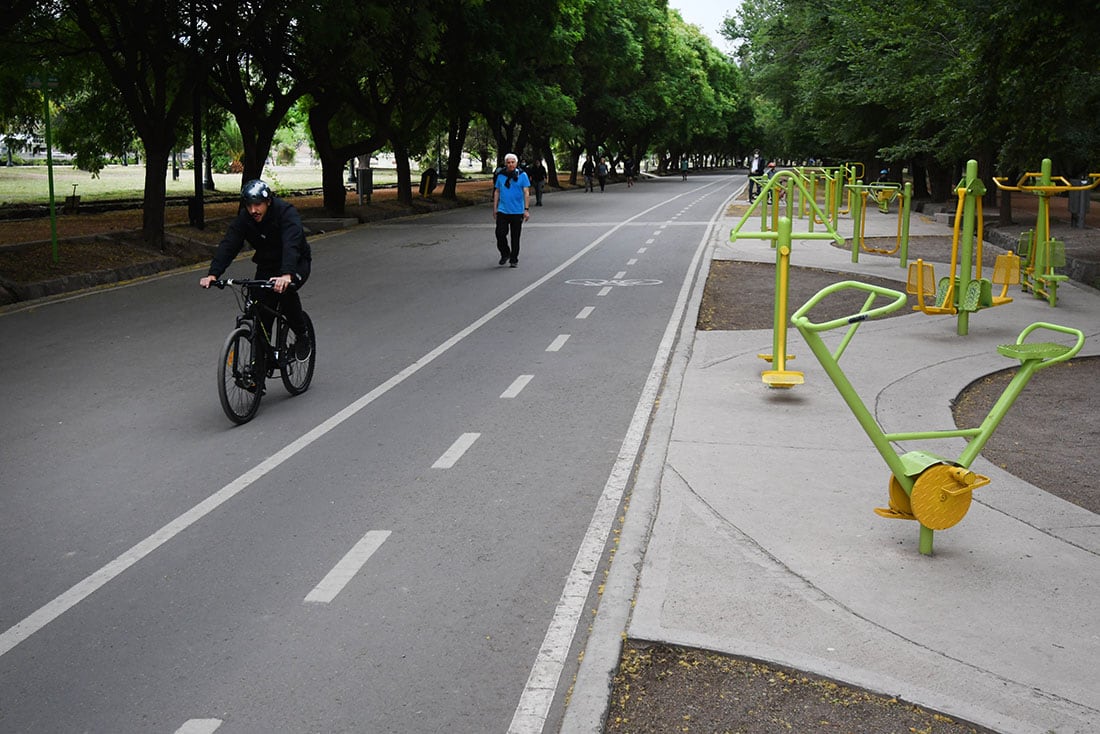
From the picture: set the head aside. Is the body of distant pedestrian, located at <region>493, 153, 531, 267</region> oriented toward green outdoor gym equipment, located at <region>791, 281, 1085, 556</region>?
yes

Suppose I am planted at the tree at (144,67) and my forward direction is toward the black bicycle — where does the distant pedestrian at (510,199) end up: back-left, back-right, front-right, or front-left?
front-left

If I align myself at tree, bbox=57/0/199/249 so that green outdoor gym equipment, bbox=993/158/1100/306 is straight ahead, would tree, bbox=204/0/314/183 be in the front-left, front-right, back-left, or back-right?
back-left

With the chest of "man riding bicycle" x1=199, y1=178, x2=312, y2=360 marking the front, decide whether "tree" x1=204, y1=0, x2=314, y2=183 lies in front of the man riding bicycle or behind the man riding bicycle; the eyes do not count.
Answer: behind

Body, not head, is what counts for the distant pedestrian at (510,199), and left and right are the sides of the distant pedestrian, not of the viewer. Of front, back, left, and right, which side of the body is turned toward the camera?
front

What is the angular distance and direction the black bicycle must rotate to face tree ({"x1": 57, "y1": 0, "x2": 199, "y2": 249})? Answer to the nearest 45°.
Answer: approximately 135° to its right

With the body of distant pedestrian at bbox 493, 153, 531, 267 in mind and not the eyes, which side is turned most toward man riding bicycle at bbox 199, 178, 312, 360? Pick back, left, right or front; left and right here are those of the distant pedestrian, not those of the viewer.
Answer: front

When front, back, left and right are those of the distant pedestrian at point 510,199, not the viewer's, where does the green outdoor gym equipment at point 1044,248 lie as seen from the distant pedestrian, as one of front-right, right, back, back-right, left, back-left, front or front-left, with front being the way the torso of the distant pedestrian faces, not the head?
front-left

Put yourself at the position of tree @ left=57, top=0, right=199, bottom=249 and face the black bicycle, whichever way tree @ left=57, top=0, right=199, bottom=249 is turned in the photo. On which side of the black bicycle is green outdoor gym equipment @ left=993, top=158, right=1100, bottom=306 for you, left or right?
left

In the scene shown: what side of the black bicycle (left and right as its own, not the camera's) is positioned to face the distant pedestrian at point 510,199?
back

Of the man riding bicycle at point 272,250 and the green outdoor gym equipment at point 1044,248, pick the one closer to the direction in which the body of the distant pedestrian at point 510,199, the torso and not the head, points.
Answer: the man riding bicycle

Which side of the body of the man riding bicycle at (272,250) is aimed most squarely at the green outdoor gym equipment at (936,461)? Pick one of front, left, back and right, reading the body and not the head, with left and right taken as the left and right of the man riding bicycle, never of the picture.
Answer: left

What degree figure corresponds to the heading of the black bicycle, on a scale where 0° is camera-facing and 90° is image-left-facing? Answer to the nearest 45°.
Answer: approximately 45°

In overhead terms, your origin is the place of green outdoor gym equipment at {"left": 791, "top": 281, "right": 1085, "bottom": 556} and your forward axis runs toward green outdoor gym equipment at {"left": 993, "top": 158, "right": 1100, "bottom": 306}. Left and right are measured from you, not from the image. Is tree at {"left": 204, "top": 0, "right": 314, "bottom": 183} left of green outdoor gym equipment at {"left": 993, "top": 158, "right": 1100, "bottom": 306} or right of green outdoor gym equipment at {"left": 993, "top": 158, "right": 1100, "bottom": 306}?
left

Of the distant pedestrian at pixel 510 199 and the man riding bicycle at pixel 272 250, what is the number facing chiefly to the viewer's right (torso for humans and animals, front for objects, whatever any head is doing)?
0

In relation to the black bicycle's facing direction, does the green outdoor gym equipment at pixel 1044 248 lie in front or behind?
behind
